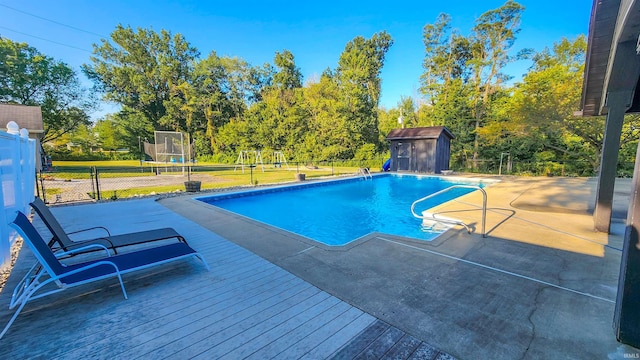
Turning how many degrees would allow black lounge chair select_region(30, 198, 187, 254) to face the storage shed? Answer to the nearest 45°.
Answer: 0° — it already faces it

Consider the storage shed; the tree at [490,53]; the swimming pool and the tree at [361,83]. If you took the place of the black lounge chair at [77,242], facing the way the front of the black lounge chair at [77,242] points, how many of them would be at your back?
0

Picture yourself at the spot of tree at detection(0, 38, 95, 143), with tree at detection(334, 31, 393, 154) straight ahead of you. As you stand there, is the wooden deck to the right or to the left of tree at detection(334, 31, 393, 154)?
right

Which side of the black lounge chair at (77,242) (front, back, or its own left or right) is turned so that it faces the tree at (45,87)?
left

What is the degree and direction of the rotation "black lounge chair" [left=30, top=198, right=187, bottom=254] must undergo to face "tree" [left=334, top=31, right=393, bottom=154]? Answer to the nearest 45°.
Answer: approximately 45° to its left

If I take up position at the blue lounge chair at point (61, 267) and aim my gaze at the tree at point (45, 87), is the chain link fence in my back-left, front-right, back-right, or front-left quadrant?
front-right

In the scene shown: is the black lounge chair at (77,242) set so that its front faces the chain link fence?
no

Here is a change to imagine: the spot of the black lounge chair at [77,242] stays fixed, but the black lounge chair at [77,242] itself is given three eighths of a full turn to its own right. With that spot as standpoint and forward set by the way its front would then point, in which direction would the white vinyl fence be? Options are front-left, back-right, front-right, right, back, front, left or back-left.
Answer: right

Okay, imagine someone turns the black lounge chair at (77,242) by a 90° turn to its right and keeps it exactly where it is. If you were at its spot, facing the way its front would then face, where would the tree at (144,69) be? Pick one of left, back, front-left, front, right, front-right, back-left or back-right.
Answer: back

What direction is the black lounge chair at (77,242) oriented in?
to the viewer's right

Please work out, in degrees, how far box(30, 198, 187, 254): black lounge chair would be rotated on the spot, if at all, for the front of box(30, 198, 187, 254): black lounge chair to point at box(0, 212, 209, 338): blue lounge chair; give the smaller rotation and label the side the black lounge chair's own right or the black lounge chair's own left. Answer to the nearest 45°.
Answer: approximately 90° to the black lounge chair's own right
